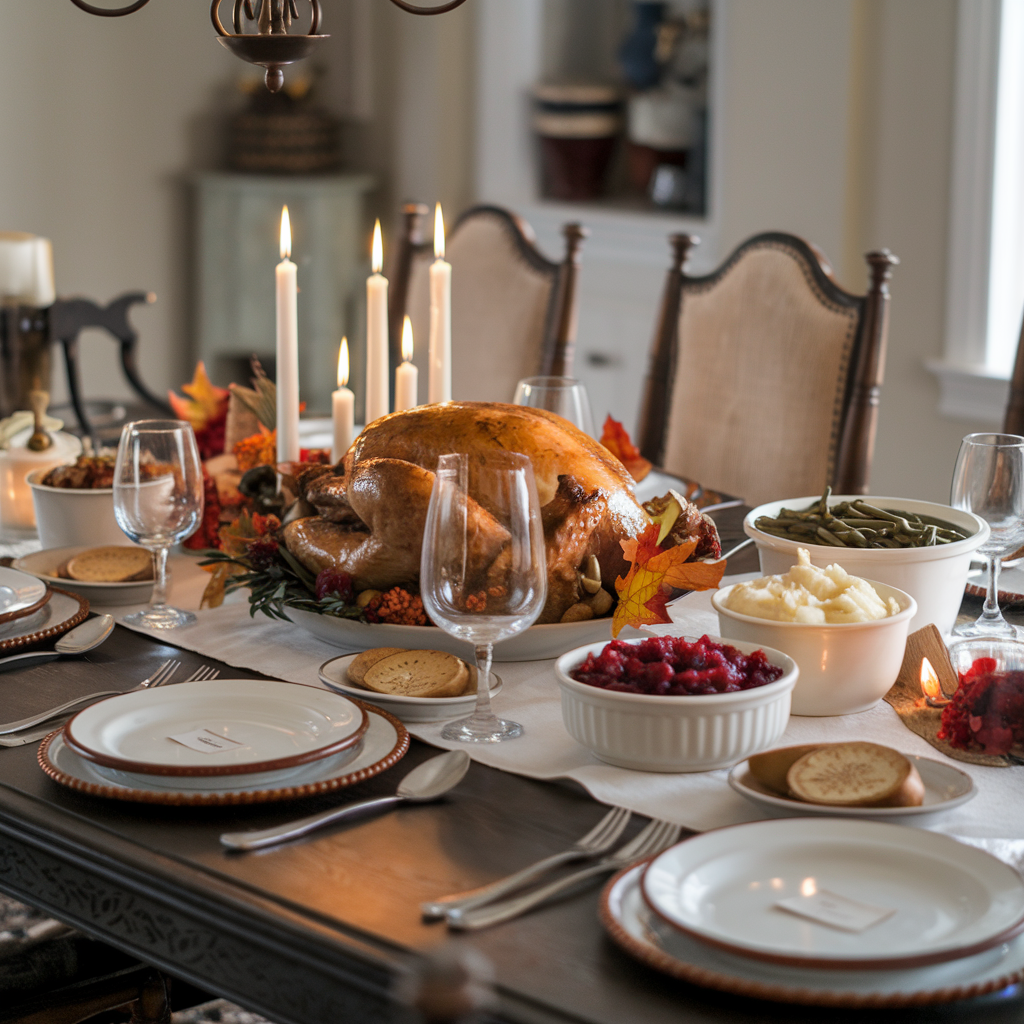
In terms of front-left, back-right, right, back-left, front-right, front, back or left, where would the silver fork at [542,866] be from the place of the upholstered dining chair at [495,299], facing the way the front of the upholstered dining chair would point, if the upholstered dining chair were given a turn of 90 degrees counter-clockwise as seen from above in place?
front-right

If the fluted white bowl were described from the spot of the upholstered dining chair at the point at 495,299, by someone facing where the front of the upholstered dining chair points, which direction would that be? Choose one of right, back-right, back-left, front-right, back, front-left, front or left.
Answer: front-left

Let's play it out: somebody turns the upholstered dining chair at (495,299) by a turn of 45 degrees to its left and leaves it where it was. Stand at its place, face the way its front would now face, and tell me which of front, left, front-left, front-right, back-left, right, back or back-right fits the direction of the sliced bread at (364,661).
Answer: front

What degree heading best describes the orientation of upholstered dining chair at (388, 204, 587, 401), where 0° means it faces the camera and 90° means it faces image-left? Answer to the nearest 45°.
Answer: approximately 45°

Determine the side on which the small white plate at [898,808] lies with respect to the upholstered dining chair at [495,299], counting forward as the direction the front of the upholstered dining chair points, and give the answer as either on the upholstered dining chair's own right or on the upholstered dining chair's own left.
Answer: on the upholstered dining chair's own left
